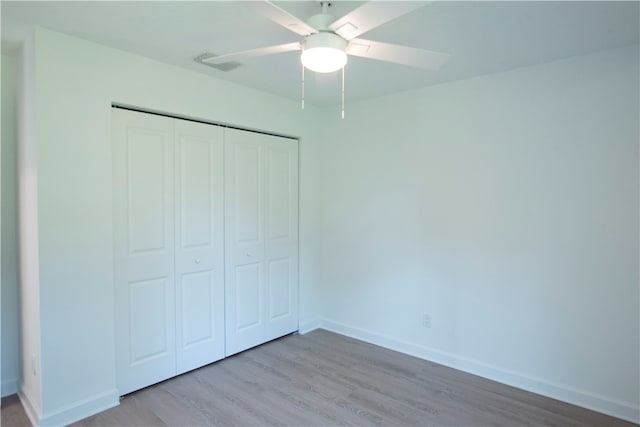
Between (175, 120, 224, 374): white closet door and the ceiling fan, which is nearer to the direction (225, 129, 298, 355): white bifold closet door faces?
the ceiling fan

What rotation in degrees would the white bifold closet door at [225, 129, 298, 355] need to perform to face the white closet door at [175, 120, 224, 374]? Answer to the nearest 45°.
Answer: approximately 90° to its right

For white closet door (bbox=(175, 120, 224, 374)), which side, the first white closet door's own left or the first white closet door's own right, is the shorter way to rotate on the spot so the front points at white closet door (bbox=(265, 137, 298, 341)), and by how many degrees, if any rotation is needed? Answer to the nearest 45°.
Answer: approximately 90° to the first white closet door's own left

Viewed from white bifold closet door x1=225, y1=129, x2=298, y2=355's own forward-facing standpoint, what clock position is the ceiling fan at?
The ceiling fan is roughly at 1 o'clock from the white bifold closet door.

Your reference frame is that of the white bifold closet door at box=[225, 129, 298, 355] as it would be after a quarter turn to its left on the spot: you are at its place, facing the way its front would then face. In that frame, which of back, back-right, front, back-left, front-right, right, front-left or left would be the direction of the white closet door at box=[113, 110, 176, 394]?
back

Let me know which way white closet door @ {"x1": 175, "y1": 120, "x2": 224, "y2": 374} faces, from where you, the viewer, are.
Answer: facing the viewer and to the right of the viewer

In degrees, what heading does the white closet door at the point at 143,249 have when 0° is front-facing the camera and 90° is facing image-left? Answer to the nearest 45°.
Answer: approximately 315°

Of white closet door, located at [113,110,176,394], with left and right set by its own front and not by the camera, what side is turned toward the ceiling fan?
front

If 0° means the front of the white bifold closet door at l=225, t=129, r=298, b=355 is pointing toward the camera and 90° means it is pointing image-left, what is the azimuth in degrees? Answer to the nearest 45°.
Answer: approximately 315°

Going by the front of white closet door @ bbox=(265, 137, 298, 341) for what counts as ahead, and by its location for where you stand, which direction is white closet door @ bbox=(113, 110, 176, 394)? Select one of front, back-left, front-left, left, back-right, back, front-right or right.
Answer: right

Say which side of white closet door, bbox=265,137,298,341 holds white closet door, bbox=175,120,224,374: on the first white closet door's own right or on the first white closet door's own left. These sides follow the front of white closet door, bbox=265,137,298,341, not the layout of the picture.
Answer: on the first white closet door's own right
